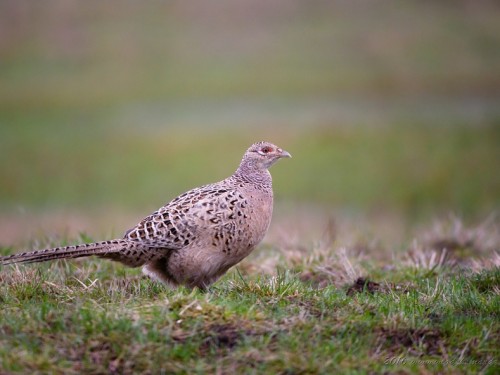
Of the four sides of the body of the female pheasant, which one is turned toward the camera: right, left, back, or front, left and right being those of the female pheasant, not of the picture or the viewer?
right
